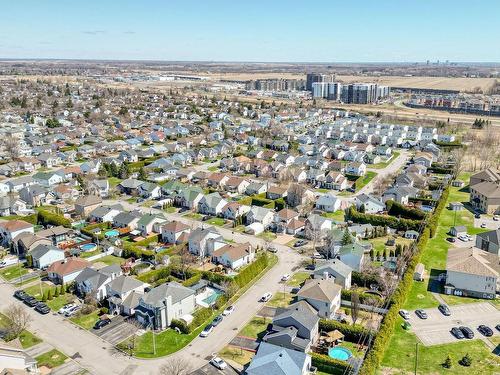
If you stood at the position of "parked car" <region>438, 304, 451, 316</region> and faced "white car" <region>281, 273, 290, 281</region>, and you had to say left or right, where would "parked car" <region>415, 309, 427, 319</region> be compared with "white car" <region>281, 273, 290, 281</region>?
left

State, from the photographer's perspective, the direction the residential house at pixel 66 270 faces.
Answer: facing the viewer and to the left of the viewer

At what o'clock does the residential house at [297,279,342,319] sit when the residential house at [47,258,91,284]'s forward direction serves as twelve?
the residential house at [297,279,342,319] is roughly at 9 o'clock from the residential house at [47,258,91,284].

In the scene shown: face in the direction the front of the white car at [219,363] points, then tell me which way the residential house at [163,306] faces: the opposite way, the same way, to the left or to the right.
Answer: to the right

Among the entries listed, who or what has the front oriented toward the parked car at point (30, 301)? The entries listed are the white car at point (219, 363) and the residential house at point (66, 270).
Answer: the residential house

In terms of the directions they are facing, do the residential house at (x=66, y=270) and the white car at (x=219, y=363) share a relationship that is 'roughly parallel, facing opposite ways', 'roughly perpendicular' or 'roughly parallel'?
roughly perpendicular

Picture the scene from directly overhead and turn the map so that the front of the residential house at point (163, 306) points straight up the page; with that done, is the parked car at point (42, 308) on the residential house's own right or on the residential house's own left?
on the residential house's own right

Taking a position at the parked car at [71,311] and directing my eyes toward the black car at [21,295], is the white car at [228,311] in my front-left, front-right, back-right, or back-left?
back-right
